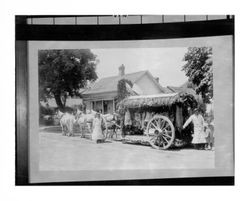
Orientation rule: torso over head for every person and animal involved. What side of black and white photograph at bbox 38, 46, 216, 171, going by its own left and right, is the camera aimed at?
front
